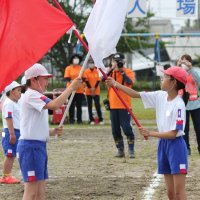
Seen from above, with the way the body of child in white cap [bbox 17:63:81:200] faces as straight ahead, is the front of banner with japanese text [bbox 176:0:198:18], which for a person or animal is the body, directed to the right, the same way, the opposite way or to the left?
to the right

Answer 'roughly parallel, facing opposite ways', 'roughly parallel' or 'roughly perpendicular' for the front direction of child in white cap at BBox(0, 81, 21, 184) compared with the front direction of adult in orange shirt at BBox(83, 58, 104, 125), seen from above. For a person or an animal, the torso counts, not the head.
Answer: roughly perpendicular

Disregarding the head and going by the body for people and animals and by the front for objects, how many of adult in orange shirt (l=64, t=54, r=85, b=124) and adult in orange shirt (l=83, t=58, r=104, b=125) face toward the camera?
2

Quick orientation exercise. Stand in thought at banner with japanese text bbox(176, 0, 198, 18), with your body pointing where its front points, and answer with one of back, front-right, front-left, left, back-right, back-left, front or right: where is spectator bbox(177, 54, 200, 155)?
front

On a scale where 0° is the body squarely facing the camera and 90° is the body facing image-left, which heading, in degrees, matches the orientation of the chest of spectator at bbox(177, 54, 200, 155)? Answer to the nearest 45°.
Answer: approximately 45°

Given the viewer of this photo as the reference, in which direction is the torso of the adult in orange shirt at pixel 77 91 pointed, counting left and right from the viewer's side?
facing the viewer

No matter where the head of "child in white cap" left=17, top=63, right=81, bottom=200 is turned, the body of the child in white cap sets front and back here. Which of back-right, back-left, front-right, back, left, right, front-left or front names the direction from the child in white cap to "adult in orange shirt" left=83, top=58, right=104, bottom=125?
left

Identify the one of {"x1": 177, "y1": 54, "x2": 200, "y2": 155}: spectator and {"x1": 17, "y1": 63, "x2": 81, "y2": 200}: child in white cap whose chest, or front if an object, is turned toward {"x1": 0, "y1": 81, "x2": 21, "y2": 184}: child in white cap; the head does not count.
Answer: the spectator

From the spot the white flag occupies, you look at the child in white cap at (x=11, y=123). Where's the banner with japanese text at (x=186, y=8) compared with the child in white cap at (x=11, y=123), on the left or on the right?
right

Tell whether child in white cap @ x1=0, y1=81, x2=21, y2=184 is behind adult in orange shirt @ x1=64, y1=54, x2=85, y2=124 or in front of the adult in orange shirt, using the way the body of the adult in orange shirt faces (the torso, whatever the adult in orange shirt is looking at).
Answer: in front

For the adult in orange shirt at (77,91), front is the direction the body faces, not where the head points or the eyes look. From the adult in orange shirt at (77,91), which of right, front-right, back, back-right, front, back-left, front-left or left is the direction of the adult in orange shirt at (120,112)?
front

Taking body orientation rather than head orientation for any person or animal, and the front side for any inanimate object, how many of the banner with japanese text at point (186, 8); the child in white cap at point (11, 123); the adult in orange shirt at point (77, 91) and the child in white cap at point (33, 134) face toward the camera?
2

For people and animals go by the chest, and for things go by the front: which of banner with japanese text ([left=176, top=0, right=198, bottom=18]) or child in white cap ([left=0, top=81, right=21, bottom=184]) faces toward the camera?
the banner with japanese text

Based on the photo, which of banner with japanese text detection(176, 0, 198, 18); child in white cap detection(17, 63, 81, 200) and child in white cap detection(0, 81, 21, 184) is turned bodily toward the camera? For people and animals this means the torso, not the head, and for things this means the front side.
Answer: the banner with japanese text

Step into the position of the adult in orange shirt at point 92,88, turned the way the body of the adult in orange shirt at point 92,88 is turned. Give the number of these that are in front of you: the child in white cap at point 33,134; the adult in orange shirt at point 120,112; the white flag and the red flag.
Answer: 4

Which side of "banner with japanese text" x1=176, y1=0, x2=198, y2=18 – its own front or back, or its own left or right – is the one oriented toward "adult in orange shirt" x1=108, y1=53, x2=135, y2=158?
front

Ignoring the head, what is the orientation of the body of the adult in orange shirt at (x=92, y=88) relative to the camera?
toward the camera

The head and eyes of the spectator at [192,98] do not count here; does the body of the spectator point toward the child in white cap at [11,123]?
yes
